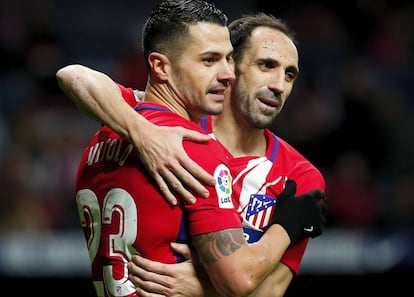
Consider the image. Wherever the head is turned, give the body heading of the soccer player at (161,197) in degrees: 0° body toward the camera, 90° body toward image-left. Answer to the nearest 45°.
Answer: approximately 225°

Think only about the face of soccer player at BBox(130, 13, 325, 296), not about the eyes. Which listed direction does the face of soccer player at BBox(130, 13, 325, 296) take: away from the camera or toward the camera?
toward the camera
